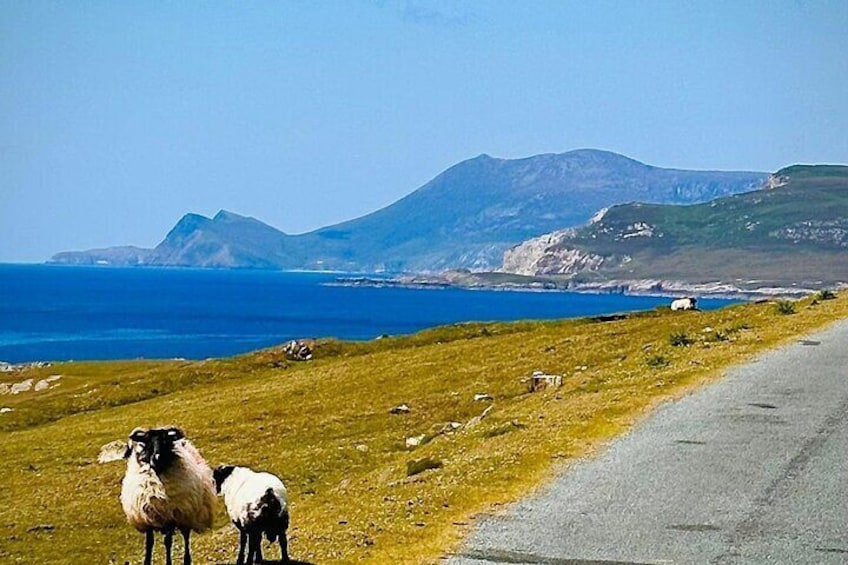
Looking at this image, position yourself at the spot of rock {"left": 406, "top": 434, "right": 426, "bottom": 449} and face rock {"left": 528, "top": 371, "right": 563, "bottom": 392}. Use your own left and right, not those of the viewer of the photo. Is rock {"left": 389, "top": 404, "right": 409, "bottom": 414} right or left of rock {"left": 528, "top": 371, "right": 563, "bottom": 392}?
left

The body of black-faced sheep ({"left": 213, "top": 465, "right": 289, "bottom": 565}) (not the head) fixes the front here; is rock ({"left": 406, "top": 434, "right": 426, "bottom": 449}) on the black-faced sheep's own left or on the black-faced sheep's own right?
on the black-faced sheep's own right

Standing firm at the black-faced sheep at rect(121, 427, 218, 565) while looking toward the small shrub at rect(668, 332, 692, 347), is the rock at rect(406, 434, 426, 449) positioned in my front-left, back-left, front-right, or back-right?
front-left

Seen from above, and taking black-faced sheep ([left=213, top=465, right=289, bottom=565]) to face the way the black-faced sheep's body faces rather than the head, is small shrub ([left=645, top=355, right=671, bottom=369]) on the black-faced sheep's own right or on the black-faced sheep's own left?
on the black-faced sheep's own right

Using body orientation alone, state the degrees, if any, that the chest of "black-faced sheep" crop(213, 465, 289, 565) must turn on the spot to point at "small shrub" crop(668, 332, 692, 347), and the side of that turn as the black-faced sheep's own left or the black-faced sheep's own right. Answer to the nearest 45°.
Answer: approximately 90° to the black-faced sheep's own right

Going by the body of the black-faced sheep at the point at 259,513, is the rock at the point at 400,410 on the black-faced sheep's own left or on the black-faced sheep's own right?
on the black-faced sheep's own right

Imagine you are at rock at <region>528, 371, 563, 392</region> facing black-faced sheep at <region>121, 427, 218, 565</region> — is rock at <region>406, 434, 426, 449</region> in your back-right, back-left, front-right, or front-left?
front-right

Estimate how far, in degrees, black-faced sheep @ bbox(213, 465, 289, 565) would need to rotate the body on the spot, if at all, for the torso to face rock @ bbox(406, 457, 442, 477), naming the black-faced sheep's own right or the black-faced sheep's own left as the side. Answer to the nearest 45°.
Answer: approximately 90° to the black-faced sheep's own right

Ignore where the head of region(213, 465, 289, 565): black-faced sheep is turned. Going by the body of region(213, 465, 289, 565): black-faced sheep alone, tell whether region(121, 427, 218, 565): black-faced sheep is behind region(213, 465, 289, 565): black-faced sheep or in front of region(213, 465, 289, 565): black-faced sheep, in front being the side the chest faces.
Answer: in front

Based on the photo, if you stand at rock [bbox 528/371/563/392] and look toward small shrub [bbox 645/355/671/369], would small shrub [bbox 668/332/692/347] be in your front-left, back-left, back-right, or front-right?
front-left

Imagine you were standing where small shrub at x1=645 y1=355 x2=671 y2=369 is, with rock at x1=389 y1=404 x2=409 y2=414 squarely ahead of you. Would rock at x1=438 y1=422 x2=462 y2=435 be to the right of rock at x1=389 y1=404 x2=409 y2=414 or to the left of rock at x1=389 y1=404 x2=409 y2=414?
left

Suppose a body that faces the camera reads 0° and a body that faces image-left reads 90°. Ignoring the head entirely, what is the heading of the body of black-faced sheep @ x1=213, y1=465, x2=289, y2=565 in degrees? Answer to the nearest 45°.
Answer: approximately 135°
